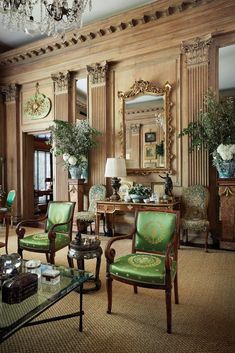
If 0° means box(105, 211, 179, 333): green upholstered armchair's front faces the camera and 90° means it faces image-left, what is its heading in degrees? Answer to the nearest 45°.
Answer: approximately 45°

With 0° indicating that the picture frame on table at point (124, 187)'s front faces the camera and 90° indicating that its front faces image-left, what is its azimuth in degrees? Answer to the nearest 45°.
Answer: approximately 45°

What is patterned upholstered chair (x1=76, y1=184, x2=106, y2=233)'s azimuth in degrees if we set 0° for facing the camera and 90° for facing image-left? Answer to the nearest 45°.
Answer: approximately 45°

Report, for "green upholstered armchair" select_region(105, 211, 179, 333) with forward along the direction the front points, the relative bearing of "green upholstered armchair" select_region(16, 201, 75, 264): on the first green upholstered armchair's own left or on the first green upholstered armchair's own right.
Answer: on the first green upholstered armchair's own right

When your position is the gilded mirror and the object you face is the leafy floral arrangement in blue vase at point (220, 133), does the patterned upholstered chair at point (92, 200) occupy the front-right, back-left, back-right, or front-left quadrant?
back-right

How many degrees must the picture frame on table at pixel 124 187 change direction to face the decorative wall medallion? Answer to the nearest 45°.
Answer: approximately 90° to its right

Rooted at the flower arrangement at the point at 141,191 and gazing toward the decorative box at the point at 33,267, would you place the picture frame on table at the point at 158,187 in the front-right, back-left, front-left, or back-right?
back-left
